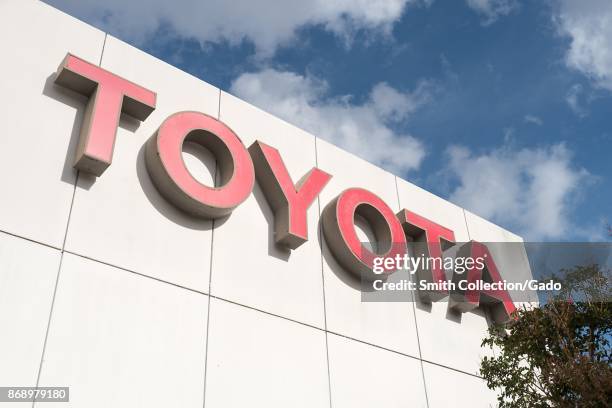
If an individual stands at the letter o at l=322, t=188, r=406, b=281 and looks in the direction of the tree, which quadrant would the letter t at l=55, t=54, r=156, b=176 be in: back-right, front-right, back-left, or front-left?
back-right

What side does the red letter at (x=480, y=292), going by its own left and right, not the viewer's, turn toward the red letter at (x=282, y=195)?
right

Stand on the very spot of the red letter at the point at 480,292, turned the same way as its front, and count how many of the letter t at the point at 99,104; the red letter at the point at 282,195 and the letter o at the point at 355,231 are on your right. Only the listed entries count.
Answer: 3

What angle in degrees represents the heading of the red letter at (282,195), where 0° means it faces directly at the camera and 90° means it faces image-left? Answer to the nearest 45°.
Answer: approximately 315°

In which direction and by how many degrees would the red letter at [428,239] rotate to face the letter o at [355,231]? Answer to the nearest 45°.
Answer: approximately 90° to its right

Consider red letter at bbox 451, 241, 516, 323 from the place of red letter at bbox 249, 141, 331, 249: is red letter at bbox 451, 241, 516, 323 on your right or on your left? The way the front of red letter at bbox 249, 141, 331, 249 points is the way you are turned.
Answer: on your left

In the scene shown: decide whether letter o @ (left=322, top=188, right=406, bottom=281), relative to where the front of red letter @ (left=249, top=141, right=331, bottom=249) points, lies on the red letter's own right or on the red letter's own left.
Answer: on the red letter's own left

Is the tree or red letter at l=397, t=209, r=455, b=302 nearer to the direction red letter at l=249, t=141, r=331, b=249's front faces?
the tree

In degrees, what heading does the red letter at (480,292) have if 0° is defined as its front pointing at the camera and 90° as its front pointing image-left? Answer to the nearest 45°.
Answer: approximately 315°

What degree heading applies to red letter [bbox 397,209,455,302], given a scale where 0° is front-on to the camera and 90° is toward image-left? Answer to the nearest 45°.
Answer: approximately 315°
